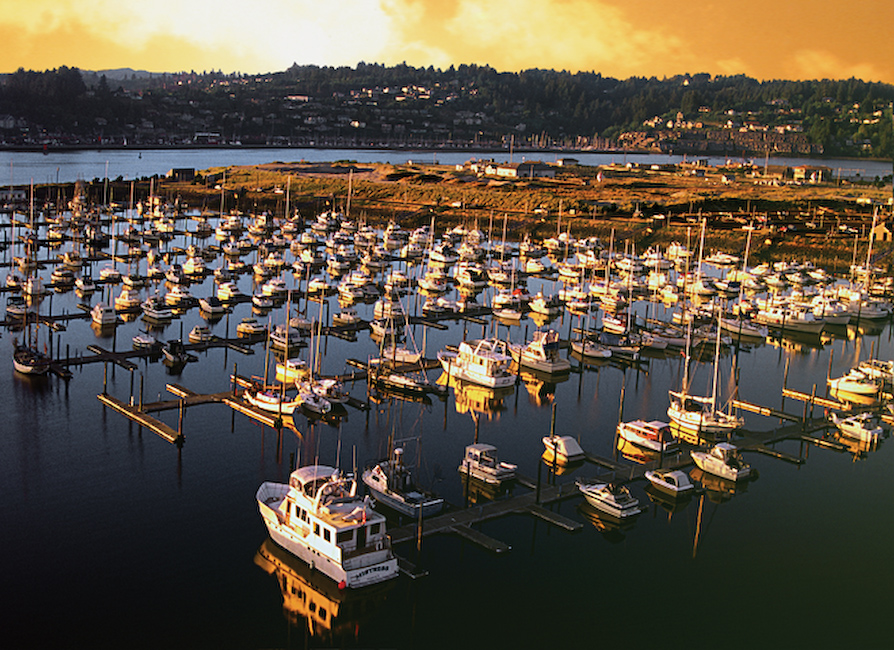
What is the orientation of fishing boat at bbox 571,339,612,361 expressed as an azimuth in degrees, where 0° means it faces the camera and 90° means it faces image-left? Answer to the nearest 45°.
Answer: approximately 135°

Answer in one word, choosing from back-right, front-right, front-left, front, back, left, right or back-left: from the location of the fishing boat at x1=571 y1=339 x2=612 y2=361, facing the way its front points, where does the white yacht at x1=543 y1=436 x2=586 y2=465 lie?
back-left

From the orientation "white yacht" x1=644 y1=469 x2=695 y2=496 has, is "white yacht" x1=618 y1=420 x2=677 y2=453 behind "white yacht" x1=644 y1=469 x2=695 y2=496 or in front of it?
in front

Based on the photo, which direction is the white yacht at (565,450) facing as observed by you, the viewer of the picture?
facing away from the viewer and to the left of the viewer

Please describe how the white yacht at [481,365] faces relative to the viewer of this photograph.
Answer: facing away from the viewer and to the left of the viewer

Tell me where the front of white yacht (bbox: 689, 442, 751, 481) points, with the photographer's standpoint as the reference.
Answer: facing away from the viewer and to the left of the viewer

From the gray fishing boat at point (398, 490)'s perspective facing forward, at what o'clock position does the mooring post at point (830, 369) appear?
The mooring post is roughly at 3 o'clock from the gray fishing boat.

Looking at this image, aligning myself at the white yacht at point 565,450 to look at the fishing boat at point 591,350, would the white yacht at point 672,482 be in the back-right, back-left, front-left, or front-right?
back-right

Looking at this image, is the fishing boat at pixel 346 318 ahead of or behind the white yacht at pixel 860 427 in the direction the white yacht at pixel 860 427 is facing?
ahead

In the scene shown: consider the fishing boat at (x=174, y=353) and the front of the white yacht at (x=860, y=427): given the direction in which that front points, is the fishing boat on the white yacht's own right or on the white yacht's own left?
on the white yacht's own left

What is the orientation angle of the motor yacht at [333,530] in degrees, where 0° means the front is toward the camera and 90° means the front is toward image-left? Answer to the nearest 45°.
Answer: approximately 135°

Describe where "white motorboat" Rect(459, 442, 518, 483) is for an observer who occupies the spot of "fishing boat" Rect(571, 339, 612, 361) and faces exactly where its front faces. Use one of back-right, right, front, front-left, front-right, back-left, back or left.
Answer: back-left

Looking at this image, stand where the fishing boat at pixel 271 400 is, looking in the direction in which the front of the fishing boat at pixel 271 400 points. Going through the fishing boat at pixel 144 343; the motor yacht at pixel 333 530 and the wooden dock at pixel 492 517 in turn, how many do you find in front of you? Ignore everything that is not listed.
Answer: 1

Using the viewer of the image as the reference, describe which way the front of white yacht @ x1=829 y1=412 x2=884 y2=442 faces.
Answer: facing away from the viewer and to the left of the viewer
